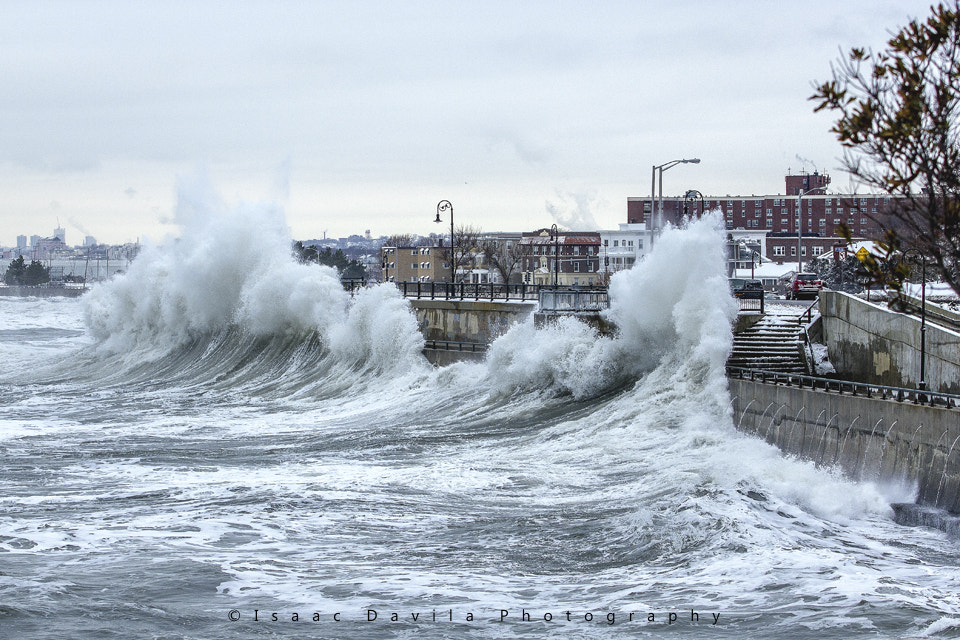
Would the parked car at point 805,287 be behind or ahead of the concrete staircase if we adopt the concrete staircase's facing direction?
behind

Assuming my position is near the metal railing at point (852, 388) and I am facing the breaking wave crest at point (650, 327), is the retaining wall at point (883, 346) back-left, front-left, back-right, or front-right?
front-right

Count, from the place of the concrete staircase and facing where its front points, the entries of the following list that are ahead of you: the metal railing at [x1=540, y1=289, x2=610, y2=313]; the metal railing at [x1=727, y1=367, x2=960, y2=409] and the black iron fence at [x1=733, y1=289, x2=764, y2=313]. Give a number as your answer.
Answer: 1

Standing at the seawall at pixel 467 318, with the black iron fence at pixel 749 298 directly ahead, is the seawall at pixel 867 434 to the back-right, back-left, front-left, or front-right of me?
front-right

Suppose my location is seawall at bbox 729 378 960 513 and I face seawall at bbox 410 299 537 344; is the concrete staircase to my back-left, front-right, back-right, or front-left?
front-right

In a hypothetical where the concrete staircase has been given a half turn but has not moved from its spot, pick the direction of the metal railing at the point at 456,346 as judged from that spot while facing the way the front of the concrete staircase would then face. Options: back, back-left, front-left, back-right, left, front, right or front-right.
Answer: front-left

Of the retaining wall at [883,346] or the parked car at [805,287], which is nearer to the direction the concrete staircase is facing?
the retaining wall

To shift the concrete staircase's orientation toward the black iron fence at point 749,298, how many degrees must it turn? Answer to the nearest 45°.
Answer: approximately 180°

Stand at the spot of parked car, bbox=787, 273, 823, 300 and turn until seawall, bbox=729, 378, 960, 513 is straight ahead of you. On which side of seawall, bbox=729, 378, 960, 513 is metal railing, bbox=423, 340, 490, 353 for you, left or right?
right

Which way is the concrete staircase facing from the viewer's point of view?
toward the camera

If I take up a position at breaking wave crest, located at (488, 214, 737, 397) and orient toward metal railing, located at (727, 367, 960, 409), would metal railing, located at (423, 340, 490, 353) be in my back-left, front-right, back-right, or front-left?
back-right

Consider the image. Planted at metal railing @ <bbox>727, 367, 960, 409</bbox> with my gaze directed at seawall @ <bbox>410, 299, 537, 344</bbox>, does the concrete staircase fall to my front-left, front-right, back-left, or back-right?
front-right
